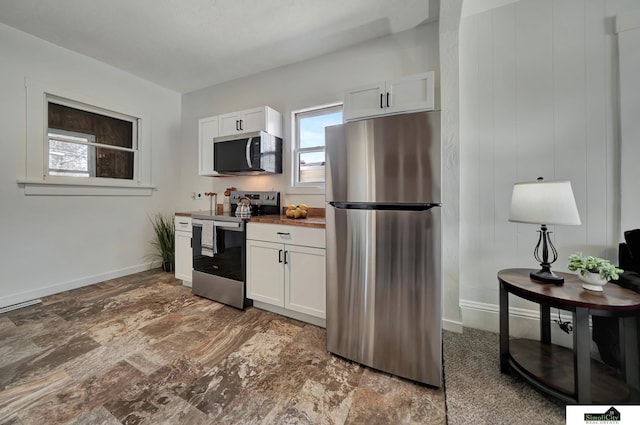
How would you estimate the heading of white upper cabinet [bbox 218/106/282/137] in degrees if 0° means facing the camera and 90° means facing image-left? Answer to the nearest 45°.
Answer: approximately 45°

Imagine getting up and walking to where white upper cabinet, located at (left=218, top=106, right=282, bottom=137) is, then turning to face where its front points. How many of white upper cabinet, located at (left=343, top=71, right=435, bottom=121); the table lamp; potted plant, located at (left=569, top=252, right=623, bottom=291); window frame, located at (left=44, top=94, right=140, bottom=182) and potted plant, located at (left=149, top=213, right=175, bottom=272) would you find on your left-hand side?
3

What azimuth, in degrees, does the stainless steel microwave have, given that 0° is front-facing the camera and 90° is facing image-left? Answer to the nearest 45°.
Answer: approximately 45°

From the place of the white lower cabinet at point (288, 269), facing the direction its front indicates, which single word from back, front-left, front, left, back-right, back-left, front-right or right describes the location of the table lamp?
left

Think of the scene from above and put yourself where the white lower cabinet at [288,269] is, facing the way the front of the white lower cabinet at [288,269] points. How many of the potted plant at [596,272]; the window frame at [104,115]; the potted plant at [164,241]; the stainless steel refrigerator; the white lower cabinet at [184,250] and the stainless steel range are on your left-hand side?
2

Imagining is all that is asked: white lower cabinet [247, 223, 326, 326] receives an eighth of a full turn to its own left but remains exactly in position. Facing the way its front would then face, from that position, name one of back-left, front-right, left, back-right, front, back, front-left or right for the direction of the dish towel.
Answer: back-right

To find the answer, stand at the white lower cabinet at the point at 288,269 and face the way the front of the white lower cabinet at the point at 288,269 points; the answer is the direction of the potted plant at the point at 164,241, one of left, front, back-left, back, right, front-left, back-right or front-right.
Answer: right

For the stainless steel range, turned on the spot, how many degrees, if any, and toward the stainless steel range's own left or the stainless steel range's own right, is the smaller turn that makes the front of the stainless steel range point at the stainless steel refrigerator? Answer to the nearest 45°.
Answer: approximately 90° to the stainless steel range's own left

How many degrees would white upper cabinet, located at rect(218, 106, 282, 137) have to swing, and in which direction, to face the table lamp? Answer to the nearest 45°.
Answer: approximately 90° to its left

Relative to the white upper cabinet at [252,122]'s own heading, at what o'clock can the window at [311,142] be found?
The window is roughly at 8 o'clock from the white upper cabinet.

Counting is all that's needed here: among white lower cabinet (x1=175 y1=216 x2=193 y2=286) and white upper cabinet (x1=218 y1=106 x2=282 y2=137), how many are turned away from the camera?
0

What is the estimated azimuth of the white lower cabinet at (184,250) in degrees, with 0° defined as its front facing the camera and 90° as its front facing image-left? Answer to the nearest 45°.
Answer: approximately 45°
